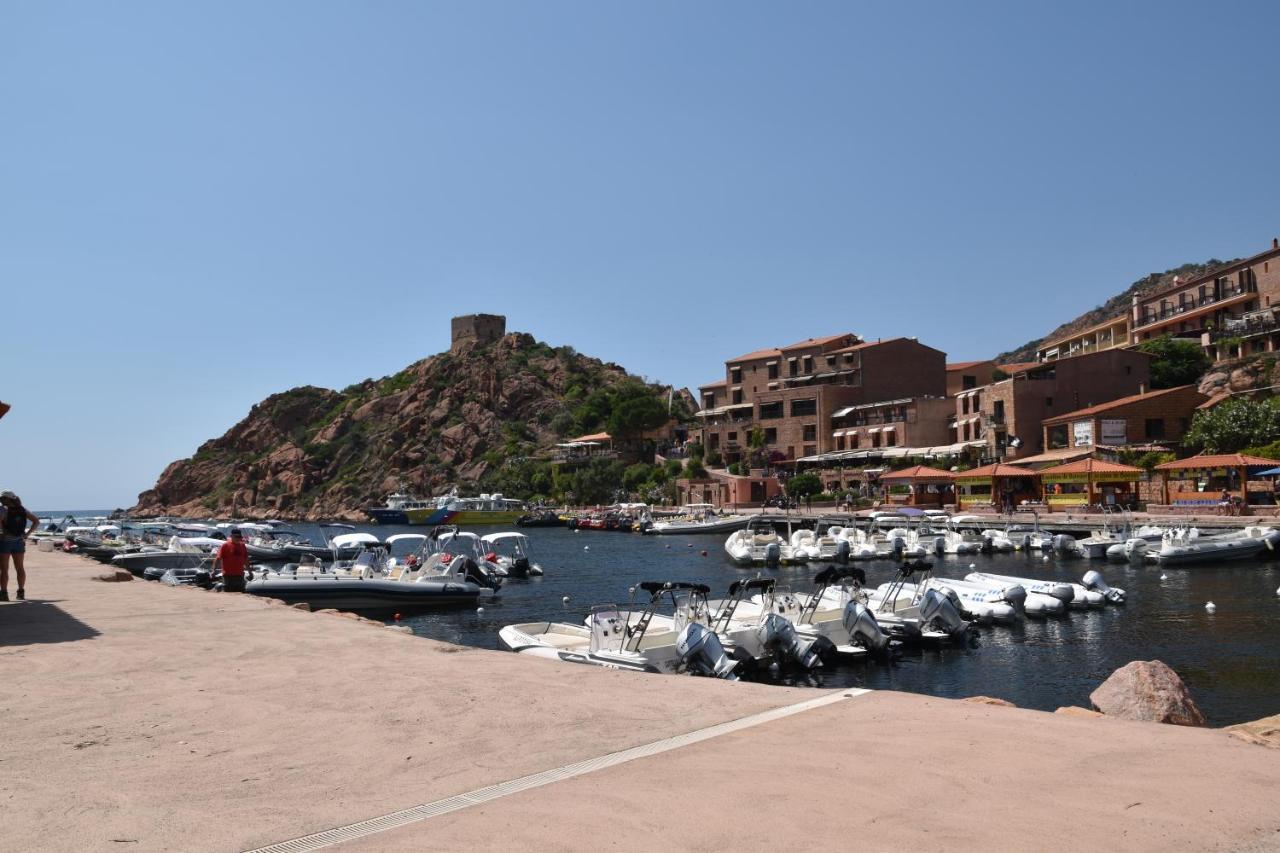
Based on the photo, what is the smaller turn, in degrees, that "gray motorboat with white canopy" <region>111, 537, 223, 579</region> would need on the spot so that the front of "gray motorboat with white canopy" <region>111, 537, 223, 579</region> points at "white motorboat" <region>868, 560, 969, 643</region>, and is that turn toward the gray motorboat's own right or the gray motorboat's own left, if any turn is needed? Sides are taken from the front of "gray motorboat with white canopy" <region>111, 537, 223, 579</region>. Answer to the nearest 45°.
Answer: approximately 135° to the gray motorboat's own left

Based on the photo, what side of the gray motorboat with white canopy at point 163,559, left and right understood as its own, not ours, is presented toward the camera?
left

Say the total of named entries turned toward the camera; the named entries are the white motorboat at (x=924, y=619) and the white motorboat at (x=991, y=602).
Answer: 0

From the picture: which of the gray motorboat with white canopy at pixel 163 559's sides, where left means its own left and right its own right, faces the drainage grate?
left

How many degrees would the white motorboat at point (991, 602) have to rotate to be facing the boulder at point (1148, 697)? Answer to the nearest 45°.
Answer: approximately 135° to its left

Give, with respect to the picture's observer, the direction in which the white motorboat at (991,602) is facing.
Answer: facing away from the viewer and to the left of the viewer

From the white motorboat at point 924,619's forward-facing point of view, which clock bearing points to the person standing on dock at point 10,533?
The person standing on dock is roughly at 9 o'clock from the white motorboat.

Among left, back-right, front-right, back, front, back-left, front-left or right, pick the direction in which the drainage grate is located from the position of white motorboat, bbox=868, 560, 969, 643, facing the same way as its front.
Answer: back-left

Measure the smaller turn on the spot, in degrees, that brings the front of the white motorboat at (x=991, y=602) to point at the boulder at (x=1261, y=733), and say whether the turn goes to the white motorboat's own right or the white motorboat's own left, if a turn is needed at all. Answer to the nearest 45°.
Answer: approximately 135° to the white motorboat's own left

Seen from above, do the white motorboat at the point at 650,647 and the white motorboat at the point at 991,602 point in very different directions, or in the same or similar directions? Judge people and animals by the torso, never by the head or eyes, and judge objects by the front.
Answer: same or similar directions

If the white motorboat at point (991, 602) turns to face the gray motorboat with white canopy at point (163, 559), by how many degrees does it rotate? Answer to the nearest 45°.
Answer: approximately 45° to its left

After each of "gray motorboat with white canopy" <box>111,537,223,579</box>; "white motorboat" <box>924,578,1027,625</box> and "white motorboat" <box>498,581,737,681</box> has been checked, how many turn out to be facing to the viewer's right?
0

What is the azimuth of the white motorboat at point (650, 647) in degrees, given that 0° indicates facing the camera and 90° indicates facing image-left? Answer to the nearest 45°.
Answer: approximately 135°
